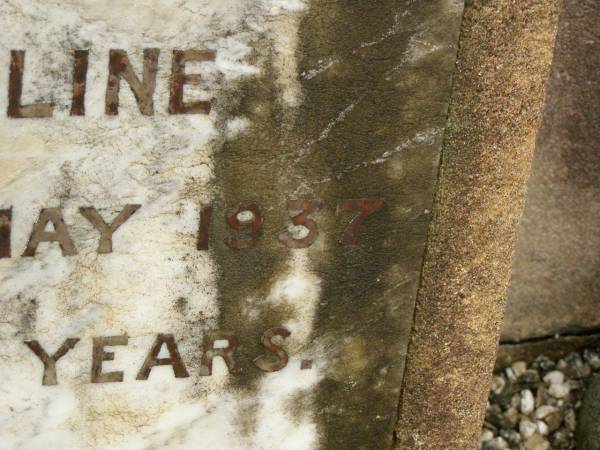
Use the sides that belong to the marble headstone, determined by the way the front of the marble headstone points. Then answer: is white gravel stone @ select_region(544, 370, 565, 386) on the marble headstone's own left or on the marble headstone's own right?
on the marble headstone's own left

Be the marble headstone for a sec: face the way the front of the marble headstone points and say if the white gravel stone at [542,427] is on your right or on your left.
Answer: on your left

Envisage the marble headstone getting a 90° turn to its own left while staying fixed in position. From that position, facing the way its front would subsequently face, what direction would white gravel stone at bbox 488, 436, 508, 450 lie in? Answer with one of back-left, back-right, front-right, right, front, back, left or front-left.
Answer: front-left

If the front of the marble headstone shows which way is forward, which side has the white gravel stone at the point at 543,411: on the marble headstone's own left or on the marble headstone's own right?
on the marble headstone's own left

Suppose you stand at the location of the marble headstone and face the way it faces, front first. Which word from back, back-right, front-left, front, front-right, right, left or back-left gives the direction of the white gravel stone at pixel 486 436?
back-left

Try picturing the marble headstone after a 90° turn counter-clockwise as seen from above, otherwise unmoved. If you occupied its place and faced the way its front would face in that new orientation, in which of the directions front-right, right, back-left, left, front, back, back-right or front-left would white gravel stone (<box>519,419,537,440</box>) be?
front-left

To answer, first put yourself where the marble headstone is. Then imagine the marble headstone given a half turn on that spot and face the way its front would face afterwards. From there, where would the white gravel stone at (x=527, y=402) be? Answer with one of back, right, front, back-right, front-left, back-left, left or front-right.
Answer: front-right

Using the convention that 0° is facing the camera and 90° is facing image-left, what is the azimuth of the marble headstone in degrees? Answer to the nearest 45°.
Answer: approximately 0°

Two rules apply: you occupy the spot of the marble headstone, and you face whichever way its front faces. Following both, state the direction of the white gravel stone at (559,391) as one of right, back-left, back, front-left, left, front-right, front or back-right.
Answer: back-left

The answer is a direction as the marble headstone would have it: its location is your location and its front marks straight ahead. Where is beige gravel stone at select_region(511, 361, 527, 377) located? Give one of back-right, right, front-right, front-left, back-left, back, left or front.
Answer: back-left
